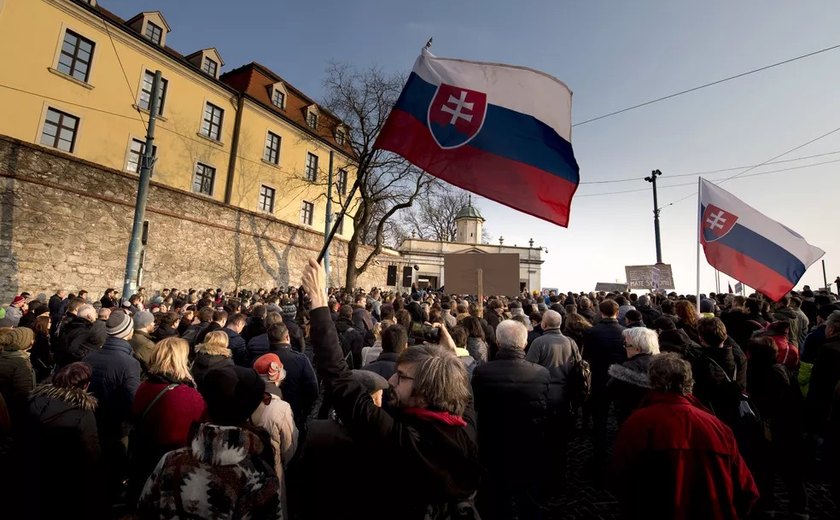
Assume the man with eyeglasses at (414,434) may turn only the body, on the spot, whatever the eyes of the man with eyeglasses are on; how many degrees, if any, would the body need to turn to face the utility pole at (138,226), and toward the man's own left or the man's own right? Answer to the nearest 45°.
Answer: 0° — they already face it

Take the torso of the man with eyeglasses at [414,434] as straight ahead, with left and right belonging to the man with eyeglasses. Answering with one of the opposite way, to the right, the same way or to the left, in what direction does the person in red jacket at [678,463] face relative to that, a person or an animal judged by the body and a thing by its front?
to the right

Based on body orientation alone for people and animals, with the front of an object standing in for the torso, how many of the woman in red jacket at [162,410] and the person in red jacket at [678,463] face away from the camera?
2

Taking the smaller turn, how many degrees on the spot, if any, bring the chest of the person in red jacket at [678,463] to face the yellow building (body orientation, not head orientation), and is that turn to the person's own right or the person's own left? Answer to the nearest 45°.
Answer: approximately 90° to the person's own left

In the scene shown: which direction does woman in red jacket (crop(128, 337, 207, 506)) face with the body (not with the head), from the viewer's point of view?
away from the camera

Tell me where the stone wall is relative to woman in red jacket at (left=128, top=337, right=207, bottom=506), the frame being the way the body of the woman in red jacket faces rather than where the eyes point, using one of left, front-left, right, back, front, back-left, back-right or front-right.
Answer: front

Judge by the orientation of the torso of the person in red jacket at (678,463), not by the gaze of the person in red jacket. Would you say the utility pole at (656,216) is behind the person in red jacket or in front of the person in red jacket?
in front

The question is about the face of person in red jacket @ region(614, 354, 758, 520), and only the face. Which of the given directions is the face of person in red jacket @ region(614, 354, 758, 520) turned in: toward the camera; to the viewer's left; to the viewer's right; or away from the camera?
away from the camera

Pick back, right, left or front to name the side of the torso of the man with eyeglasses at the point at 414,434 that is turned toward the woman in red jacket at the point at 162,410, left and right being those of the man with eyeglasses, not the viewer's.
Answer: front

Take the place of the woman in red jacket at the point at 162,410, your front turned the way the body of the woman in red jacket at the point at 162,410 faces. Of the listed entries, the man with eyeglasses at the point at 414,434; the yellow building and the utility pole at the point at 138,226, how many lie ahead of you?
2

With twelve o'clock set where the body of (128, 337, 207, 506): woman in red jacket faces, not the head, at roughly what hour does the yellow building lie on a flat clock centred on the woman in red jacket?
The yellow building is roughly at 12 o'clock from the woman in red jacket.

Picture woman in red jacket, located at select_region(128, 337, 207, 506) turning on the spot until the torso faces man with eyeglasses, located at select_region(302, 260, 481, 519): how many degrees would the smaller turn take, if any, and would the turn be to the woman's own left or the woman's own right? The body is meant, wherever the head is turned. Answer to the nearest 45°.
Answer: approximately 135° to the woman's own right

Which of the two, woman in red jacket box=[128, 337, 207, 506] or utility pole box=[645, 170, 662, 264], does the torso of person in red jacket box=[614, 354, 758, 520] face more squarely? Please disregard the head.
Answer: the utility pole

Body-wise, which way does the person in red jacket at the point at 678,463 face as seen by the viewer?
away from the camera

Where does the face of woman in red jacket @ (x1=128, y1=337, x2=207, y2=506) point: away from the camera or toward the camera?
away from the camera
